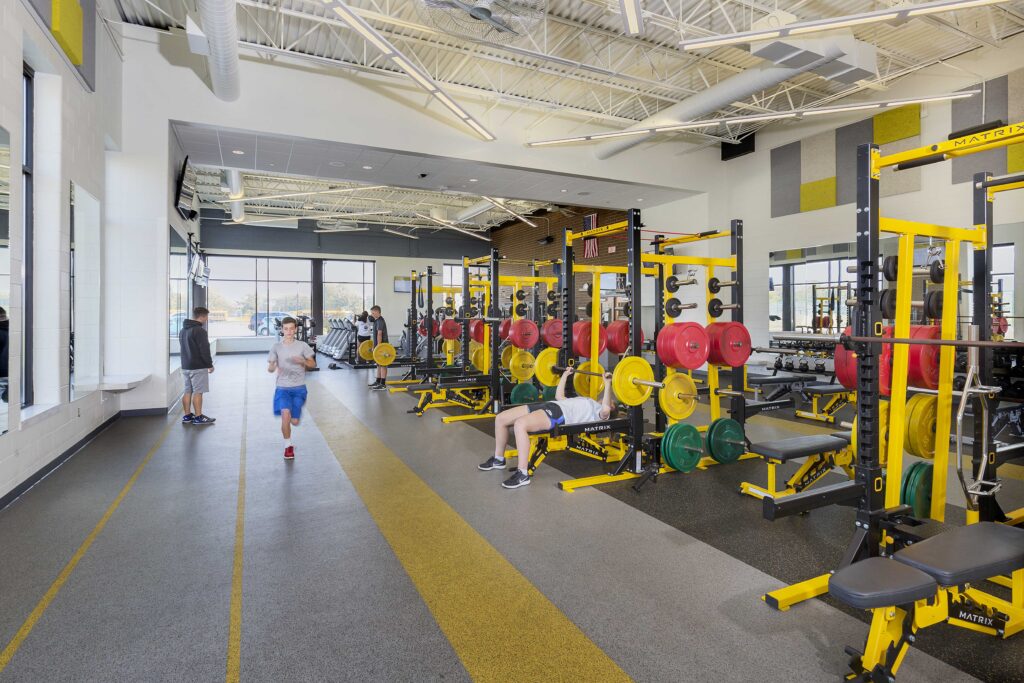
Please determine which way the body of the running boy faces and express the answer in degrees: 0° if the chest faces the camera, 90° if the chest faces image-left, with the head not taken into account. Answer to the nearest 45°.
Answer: approximately 0°

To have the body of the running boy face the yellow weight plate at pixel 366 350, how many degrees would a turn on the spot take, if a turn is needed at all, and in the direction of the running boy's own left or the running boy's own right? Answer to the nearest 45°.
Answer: approximately 180°

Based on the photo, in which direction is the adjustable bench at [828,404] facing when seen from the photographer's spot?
facing the viewer and to the left of the viewer

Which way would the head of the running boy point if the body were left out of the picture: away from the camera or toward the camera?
toward the camera

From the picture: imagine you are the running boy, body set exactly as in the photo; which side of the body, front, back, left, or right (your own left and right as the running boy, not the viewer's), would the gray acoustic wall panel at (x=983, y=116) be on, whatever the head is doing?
left

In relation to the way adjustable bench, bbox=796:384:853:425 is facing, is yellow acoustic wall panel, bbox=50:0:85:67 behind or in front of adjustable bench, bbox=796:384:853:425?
in front

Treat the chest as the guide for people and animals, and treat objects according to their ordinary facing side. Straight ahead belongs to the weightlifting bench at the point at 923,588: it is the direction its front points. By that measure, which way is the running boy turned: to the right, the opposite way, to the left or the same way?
to the left

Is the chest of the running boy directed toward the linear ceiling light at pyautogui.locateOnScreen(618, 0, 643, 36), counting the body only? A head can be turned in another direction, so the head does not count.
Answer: no

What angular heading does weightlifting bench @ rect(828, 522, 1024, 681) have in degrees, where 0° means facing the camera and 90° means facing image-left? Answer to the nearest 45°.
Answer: approximately 45°

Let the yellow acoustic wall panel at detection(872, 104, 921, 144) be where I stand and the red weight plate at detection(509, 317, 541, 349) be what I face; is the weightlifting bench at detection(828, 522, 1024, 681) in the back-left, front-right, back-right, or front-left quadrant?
front-left

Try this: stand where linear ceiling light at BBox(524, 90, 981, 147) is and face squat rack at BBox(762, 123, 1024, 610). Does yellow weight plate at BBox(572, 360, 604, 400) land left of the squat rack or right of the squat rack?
right

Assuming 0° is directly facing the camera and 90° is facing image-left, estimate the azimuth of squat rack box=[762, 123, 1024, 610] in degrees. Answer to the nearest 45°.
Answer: approximately 45°

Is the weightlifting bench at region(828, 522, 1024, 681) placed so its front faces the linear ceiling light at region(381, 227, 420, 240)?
no

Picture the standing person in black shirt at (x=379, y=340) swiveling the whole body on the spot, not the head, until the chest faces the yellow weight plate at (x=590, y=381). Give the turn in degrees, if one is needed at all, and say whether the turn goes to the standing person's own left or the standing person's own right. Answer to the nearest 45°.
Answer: approximately 90° to the standing person's own left

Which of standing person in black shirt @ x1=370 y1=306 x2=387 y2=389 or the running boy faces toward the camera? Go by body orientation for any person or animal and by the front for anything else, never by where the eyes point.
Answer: the running boy
